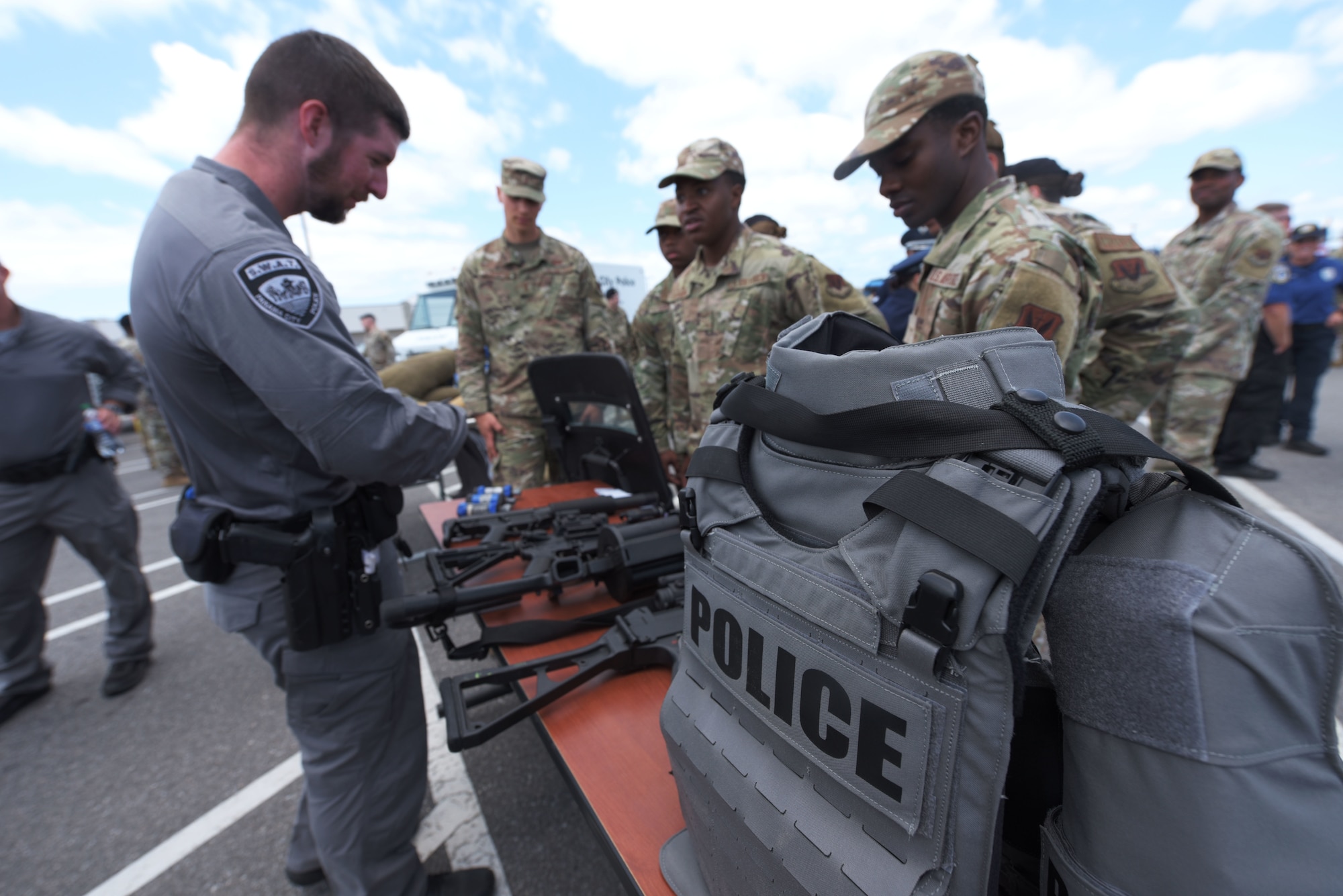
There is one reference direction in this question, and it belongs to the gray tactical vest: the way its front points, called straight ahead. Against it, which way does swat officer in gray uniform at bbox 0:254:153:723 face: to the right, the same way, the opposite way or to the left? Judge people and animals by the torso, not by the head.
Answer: to the left

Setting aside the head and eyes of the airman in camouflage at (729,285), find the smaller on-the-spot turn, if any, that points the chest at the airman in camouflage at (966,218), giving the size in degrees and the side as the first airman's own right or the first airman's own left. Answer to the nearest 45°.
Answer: approximately 90° to the first airman's own left

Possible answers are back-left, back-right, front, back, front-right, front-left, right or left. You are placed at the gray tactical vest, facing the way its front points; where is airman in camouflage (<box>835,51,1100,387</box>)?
back-right

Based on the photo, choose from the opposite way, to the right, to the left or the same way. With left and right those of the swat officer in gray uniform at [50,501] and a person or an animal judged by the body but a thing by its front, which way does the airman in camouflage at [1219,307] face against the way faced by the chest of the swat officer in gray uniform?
to the right

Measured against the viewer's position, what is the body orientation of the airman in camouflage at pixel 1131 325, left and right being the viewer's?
facing to the left of the viewer

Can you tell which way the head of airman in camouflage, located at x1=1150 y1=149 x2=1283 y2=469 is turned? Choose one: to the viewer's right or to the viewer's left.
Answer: to the viewer's left

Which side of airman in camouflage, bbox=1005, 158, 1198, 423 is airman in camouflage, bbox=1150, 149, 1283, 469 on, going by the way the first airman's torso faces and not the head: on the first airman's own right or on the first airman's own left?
on the first airman's own right

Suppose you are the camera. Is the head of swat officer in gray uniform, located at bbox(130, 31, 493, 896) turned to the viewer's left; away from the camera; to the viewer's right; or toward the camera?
to the viewer's right

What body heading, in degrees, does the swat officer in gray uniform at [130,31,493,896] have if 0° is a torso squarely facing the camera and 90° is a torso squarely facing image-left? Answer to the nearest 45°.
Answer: approximately 270°

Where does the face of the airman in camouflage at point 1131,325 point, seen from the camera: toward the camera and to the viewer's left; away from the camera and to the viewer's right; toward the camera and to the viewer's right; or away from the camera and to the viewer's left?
away from the camera and to the viewer's left

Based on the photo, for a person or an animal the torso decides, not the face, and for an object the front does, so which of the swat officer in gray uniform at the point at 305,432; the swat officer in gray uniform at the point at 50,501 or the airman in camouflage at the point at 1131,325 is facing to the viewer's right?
the swat officer in gray uniform at the point at 305,432

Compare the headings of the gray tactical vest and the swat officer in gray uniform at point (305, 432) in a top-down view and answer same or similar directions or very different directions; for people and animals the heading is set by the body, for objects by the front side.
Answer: very different directions

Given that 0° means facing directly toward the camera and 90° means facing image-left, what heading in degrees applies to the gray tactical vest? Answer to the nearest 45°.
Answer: approximately 45°
